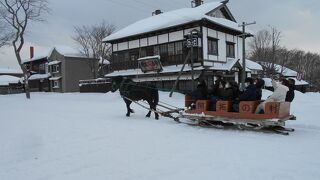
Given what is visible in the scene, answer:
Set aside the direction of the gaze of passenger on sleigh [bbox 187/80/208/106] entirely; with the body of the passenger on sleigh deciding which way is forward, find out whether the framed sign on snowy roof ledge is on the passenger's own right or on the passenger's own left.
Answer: on the passenger's own right

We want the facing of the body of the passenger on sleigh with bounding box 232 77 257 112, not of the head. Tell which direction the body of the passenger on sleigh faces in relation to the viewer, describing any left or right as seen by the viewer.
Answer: facing to the left of the viewer

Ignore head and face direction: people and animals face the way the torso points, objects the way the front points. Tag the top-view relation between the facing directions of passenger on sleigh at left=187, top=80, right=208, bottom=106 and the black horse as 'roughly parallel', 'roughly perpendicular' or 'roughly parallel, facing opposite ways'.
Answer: roughly parallel

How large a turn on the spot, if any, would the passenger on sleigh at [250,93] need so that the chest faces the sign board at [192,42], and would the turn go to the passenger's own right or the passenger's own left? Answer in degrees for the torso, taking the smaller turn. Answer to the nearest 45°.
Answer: approximately 90° to the passenger's own right

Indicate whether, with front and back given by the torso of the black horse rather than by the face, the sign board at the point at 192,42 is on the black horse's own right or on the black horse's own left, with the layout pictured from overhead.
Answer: on the black horse's own right

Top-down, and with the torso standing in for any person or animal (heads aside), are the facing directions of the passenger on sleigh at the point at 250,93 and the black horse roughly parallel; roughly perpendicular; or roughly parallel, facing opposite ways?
roughly parallel

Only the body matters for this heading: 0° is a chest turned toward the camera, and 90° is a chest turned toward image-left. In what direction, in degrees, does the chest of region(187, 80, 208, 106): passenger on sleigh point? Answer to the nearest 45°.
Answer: approximately 90°

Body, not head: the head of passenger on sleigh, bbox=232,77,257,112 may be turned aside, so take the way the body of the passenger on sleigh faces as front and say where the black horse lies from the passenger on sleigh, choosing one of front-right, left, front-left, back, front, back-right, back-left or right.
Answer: front-right

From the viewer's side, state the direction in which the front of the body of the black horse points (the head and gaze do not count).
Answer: to the viewer's left

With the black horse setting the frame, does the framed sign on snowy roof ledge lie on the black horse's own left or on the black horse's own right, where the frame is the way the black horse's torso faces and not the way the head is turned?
on the black horse's own right

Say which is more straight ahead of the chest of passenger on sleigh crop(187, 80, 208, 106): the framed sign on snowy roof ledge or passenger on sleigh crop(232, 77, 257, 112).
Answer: the framed sign on snowy roof ledge

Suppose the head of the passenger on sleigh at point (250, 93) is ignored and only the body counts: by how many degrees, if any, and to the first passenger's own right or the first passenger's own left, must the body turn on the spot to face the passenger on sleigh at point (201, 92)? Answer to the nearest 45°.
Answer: approximately 45° to the first passenger's own right

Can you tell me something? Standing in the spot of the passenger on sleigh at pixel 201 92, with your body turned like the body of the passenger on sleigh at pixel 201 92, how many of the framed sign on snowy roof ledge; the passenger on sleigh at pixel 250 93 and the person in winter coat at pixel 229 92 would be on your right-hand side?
1
